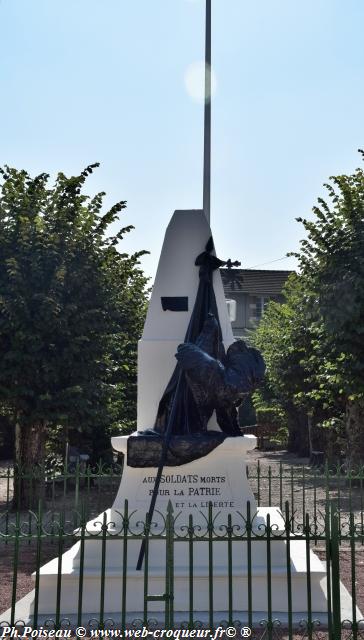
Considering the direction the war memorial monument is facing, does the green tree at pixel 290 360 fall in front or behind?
behind

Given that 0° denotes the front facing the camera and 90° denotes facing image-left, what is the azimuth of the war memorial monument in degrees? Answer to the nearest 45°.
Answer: approximately 0°

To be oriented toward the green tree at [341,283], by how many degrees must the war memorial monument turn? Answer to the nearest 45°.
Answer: approximately 135° to its left

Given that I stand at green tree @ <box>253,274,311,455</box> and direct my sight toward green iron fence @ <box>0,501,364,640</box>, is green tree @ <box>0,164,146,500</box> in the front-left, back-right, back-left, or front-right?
front-right
